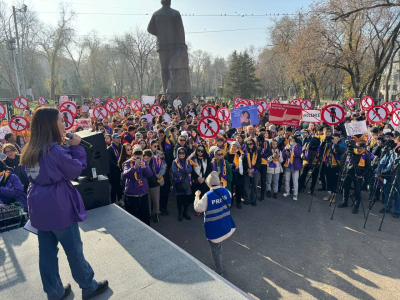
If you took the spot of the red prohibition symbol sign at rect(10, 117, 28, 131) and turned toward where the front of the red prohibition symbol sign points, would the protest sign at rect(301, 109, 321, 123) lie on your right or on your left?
on your left

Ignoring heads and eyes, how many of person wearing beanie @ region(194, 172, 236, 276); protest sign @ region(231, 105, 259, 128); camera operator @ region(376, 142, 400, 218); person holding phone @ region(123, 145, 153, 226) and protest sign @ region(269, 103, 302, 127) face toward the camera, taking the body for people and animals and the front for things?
3

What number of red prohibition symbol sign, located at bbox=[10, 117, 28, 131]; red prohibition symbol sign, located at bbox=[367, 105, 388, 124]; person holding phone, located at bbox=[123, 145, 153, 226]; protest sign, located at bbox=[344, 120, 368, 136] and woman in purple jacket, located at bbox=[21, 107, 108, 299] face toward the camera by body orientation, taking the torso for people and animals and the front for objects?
4

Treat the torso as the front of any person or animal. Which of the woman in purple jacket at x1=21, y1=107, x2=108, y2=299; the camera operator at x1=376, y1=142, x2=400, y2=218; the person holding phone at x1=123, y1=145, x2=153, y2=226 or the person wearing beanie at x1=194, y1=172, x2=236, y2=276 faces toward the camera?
the person holding phone

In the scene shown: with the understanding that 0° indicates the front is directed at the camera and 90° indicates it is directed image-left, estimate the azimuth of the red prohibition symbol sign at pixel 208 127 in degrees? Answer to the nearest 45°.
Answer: approximately 0°

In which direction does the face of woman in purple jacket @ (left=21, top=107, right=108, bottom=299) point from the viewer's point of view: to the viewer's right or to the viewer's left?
to the viewer's right

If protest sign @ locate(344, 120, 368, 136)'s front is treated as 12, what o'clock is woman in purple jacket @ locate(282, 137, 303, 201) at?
The woman in purple jacket is roughly at 2 o'clock from the protest sign.

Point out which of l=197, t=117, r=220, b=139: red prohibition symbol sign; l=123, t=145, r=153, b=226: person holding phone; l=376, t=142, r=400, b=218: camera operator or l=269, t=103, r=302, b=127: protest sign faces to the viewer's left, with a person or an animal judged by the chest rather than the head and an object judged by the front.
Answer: the camera operator

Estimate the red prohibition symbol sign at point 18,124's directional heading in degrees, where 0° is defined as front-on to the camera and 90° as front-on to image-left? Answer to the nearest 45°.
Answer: approximately 0°
